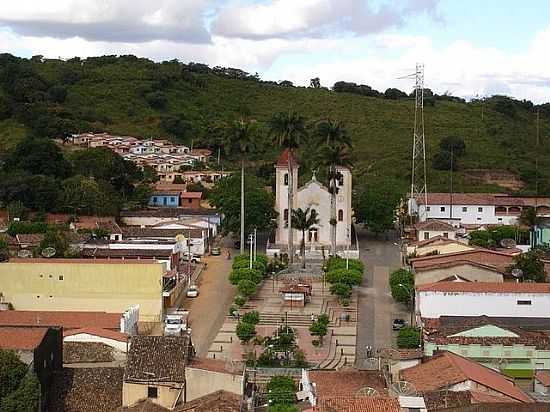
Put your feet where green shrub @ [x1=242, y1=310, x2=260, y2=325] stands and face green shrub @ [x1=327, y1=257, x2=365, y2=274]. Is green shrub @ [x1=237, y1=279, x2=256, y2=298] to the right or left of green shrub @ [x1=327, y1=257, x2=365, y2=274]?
left

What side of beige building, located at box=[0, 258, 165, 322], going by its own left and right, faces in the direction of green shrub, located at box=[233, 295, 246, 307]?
front

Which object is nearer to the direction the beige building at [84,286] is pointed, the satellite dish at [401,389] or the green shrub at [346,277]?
the green shrub

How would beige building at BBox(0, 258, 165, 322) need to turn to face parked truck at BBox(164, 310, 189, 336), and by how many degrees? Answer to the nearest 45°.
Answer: approximately 45° to its right

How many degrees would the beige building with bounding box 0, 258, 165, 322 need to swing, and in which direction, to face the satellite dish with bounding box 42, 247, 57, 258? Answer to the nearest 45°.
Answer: approximately 90° to its left

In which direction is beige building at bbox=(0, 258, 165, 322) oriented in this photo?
to the viewer's right

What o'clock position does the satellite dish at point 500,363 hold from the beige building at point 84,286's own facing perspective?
The satellite dish is roughly at 1 o'clock from the beige building.

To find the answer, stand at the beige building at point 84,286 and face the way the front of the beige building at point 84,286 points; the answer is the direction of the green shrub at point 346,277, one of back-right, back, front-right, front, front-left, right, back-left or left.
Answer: front

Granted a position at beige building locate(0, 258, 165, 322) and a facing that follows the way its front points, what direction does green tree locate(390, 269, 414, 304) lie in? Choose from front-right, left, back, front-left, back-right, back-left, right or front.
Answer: front

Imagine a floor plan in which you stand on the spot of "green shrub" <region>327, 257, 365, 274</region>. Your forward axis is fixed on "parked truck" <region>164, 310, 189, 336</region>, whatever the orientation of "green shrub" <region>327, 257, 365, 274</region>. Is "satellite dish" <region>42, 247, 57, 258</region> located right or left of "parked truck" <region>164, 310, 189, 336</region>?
right

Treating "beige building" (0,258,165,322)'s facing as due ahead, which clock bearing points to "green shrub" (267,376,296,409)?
The green shrub is roughly at 2 o'clock from the beige building.

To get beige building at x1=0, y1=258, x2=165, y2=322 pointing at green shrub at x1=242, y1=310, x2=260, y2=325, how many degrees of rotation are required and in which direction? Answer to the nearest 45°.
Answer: approximately 45° to its right

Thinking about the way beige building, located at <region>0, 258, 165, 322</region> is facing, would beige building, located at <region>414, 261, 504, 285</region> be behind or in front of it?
in front

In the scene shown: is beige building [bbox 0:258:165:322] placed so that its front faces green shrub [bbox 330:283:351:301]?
yes

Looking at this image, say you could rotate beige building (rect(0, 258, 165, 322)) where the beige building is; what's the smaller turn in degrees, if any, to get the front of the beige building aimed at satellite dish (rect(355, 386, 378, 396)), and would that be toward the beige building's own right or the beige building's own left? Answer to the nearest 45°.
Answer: approximately 45° to the beige building's own right

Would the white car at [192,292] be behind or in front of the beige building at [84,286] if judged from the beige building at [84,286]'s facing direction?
in front
